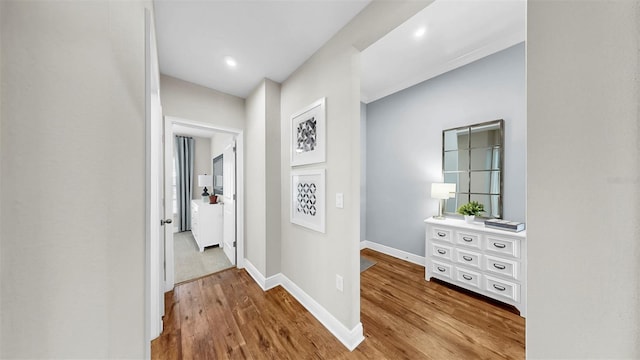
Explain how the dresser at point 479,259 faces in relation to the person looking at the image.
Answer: facing the viewer and to the left of the viewer

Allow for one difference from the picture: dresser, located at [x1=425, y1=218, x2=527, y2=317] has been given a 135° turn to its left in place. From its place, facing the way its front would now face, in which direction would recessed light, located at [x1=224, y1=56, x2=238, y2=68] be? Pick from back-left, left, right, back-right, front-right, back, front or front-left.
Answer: back-right

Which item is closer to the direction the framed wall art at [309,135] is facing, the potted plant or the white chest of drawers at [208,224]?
the white chest of drawers

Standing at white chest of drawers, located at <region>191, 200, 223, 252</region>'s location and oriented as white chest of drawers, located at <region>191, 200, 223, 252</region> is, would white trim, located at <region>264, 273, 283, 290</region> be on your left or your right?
on your left

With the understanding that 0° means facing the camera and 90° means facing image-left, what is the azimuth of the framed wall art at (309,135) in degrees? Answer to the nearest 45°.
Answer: approximately 45°

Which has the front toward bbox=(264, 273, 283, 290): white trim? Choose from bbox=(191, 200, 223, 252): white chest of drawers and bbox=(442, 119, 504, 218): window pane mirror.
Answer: the window pane mirror

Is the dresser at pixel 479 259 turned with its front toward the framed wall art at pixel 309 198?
yes
